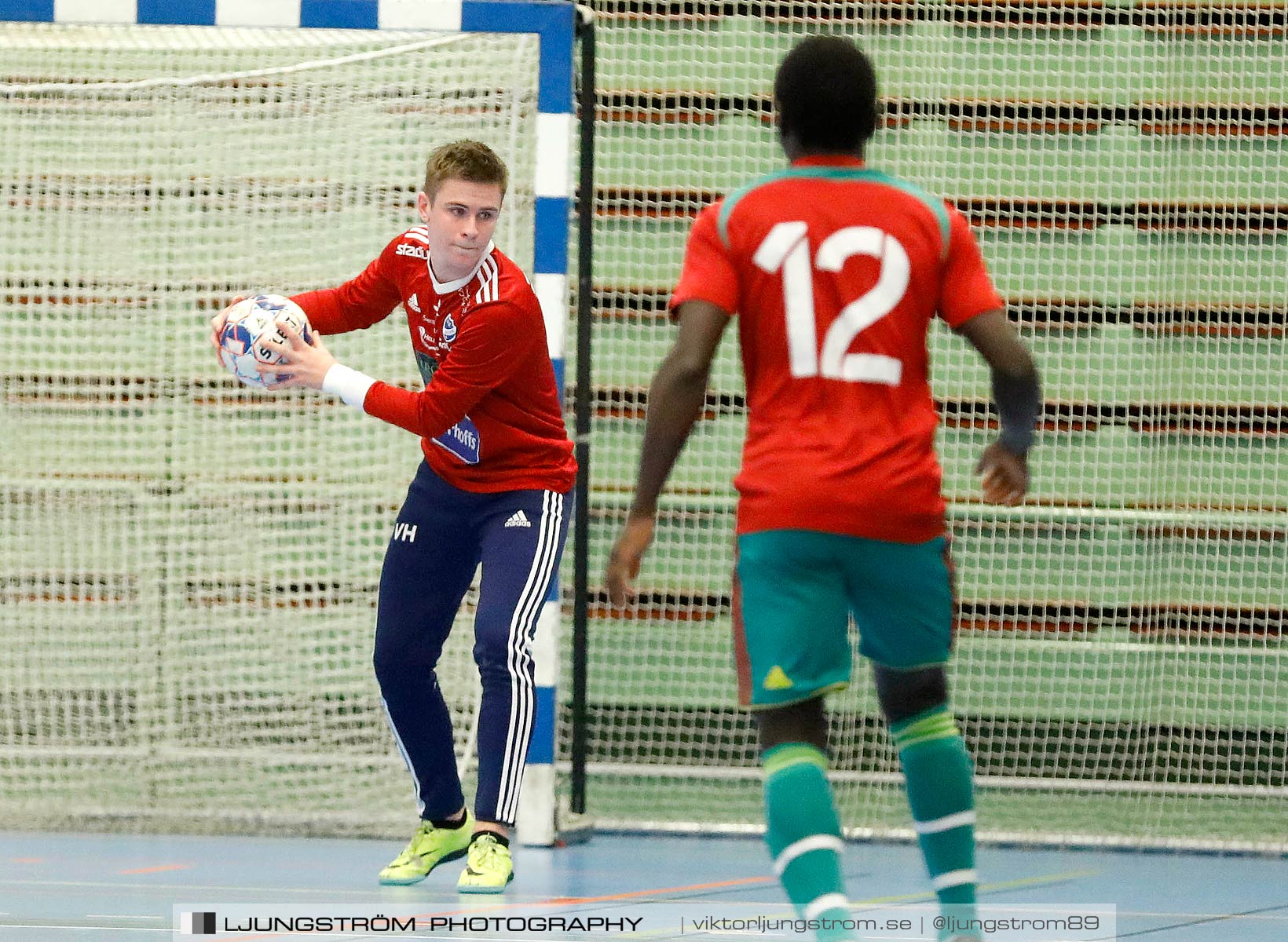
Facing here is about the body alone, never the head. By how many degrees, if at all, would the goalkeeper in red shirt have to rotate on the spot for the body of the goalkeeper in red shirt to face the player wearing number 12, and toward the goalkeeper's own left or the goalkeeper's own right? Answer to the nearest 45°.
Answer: approximately 45° to the goalkeeper's own left

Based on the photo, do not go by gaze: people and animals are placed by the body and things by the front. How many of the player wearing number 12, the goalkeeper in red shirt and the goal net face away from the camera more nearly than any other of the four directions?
1

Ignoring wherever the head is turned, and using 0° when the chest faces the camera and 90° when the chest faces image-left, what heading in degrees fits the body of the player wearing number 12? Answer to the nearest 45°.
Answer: approximately 180°

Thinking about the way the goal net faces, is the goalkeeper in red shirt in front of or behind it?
in front

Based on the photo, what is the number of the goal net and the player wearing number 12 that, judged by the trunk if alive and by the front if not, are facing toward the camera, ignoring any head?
1

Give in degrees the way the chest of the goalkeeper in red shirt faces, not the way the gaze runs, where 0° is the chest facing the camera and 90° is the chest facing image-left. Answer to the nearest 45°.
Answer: approximately 45°

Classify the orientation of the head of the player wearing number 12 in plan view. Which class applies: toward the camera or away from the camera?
away from the camera

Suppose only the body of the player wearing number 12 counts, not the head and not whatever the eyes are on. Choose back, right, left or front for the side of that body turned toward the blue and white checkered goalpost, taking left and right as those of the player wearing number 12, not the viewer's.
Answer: front

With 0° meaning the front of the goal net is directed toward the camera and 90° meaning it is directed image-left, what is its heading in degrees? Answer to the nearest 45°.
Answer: approximately 0°

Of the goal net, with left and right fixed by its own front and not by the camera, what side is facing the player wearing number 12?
front

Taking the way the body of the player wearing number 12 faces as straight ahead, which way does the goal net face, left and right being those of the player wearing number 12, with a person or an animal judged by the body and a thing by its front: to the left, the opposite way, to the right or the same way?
the opposite way
